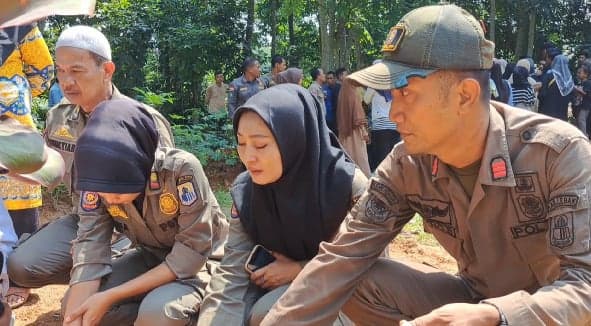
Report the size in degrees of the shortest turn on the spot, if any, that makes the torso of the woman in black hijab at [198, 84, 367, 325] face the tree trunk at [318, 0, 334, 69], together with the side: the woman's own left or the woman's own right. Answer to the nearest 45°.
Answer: approximately 135° to the woman's own right

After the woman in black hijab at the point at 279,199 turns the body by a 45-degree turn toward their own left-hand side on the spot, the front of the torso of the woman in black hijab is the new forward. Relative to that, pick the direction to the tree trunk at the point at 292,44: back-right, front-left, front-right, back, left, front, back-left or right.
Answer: back

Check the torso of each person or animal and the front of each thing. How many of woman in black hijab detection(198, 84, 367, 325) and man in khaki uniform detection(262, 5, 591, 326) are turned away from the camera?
0

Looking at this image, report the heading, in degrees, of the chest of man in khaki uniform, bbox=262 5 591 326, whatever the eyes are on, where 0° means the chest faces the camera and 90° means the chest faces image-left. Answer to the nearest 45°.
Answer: approximately 45°

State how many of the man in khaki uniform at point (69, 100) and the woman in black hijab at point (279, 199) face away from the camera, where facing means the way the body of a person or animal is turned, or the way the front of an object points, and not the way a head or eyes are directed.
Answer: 0

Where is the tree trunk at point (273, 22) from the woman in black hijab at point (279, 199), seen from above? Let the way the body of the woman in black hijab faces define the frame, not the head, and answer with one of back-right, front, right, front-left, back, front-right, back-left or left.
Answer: back-right

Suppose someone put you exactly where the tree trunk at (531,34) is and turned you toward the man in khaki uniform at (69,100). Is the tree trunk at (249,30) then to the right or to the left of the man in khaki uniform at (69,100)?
right

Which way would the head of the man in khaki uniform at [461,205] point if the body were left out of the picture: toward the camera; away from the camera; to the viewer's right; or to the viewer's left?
to the viewer's left

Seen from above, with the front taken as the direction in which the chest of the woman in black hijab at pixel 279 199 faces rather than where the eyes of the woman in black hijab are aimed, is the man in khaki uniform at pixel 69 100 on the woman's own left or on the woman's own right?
on the woman's own right

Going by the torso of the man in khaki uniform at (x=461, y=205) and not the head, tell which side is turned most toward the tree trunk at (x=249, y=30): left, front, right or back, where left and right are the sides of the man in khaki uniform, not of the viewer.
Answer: right
